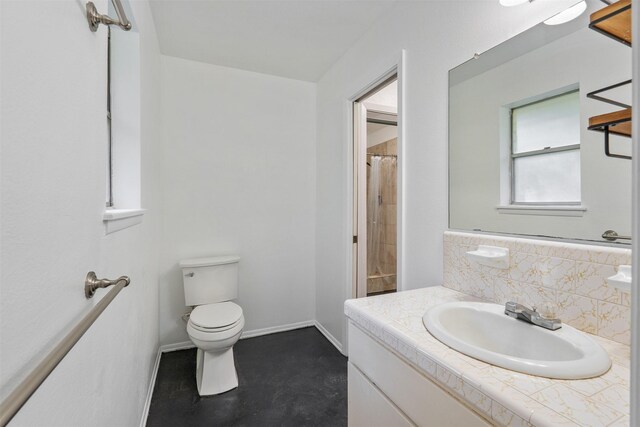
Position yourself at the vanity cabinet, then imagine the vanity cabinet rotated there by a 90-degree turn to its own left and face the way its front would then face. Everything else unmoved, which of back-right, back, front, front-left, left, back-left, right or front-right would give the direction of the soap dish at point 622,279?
front-left

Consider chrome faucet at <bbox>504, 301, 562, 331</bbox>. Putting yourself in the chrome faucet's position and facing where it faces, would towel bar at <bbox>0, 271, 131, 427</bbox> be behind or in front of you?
in front

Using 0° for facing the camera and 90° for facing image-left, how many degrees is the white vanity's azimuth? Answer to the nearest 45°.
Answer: approximately 45°

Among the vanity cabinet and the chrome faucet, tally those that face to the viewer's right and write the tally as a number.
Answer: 0

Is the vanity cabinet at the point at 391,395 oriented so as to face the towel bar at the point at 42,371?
yes

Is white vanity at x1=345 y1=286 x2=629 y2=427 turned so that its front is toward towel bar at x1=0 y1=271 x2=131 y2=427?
yes

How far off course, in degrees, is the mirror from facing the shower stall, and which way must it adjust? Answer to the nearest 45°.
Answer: approximately 90° to its right

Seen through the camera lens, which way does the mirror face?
facing the viewer and to the left of the viewer

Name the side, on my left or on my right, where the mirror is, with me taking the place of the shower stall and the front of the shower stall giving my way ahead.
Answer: on my left
